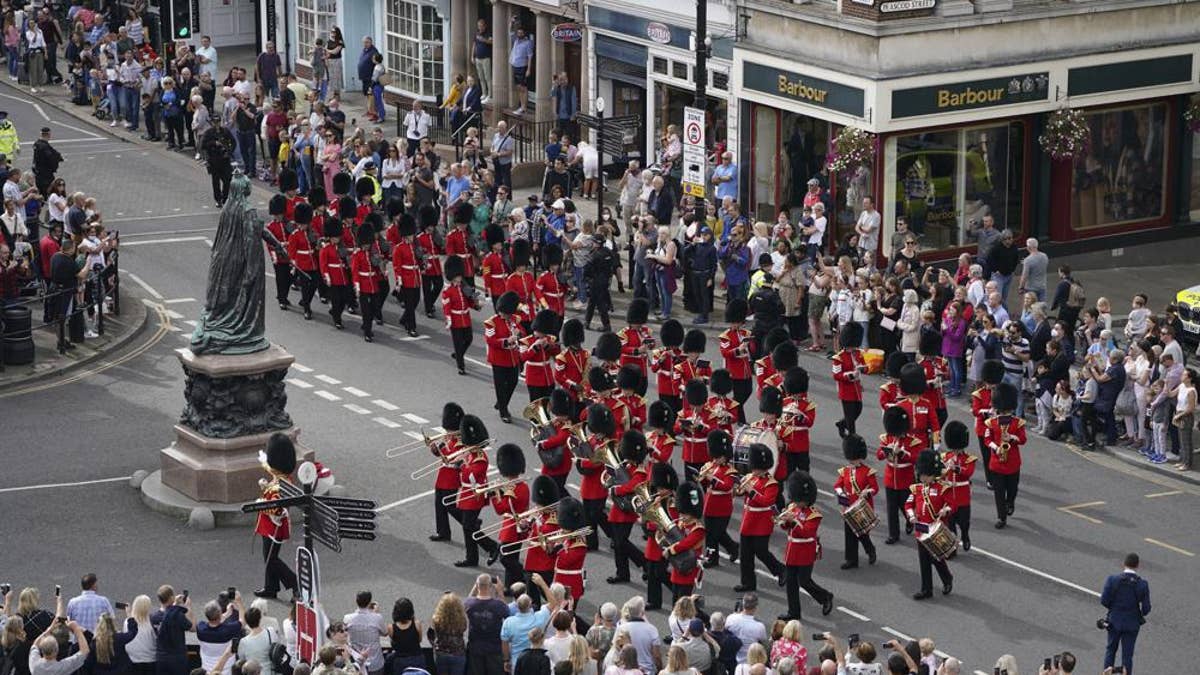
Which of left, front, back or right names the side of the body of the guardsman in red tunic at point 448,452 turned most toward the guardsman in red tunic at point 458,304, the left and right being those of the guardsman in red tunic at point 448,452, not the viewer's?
right

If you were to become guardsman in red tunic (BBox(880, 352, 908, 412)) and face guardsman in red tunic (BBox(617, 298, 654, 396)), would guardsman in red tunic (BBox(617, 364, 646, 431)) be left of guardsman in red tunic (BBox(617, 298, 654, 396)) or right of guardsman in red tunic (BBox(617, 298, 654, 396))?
left

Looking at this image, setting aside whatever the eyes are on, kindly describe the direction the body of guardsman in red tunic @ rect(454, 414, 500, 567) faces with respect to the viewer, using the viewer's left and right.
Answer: facing to the left of the viewer

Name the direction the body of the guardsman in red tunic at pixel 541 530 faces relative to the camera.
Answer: to the viewer's left
